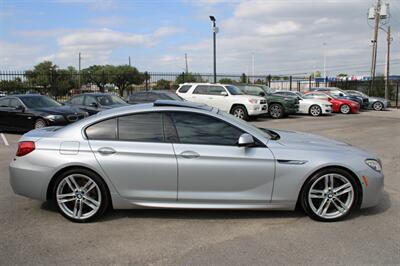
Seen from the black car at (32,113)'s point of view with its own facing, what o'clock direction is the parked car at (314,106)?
The parked car is roughly at 10 o'clock from the black car.

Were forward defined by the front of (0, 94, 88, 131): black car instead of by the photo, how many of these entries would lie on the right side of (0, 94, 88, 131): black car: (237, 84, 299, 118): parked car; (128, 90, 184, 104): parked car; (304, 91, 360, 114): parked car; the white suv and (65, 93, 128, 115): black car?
0

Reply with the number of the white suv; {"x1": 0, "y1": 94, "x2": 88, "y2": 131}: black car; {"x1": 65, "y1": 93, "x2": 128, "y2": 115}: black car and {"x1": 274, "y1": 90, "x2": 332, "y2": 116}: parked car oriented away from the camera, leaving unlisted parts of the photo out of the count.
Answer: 0

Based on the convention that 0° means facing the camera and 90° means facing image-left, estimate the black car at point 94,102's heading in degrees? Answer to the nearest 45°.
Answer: approximately 315°

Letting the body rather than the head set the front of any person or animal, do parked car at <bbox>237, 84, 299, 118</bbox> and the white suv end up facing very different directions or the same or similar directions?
same or similar directions

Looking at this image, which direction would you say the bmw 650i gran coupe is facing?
to the viewer's right

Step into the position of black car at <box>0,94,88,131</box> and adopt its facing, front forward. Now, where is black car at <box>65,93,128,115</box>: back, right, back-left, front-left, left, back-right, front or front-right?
left

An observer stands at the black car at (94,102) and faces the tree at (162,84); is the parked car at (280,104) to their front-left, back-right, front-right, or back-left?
front-right

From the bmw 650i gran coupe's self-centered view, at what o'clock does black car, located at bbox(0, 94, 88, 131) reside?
The black car is roughly at 8 o'clock from the bmw 650i gran coupe.

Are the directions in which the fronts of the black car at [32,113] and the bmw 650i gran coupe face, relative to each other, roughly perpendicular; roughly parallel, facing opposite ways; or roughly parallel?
roughly parallel

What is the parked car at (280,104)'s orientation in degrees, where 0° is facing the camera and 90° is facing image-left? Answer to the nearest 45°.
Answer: approximately 315°

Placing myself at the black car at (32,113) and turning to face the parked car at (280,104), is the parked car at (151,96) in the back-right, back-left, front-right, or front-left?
front-left

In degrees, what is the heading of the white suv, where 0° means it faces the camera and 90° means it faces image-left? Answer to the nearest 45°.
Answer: approximately 315°

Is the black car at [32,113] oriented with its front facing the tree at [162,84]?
no

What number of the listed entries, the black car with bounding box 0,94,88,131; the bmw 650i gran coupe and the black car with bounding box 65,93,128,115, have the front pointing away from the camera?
0

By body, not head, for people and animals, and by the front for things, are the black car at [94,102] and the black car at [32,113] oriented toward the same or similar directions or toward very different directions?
same or similar directions
